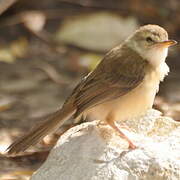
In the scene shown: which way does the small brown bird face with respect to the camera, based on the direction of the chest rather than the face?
to the viewer's right
